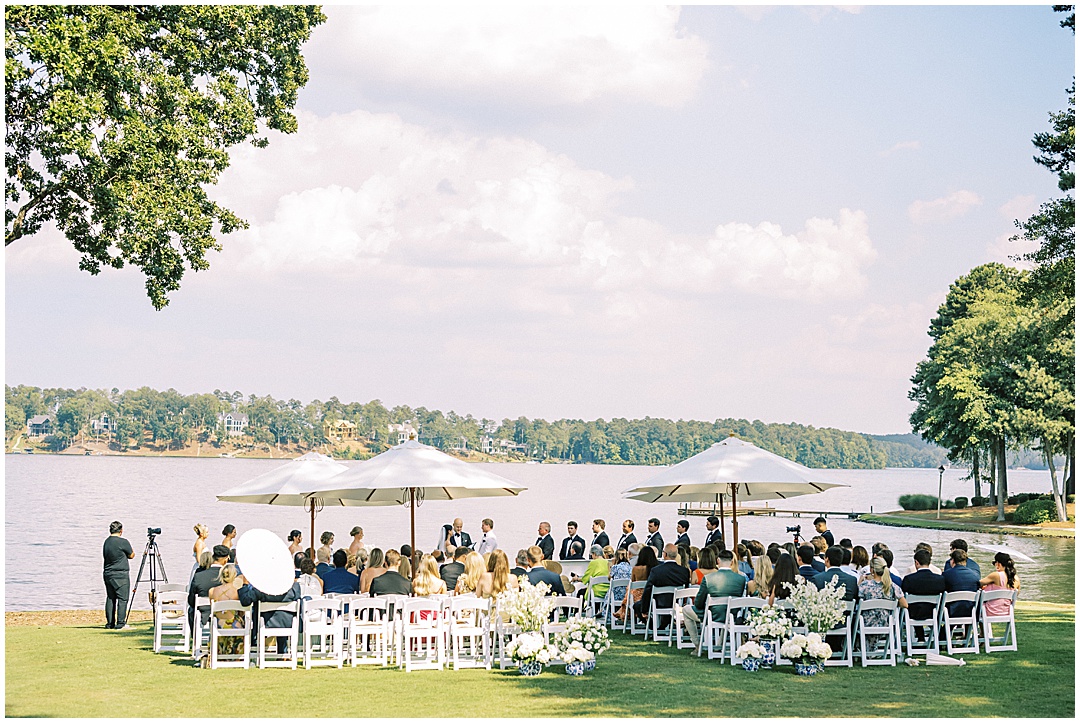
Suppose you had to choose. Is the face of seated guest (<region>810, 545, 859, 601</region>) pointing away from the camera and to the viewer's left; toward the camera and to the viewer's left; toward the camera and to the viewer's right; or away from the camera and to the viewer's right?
away from the camera and to the viewer's left

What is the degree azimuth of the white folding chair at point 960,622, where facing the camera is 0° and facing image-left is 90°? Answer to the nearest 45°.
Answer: approximately 180°

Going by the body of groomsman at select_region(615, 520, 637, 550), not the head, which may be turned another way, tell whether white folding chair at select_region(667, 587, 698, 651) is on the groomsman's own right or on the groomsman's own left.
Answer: on the groomsman's own left

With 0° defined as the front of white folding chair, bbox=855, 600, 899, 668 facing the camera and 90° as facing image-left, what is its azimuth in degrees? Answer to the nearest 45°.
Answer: approximately 180°

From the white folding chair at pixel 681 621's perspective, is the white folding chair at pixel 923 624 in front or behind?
behind

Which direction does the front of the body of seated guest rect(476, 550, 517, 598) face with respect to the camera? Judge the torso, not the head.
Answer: away from the camera

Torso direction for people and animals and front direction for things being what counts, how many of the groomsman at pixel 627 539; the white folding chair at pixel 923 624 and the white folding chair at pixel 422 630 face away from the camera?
2

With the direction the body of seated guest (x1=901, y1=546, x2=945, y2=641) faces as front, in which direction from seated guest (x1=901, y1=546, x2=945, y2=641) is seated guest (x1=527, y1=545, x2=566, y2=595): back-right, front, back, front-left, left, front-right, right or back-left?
left

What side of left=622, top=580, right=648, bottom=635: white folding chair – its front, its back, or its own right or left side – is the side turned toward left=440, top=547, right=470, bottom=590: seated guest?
left

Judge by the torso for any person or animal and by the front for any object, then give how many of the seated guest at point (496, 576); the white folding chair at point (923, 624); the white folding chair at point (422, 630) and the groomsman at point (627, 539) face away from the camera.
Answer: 3

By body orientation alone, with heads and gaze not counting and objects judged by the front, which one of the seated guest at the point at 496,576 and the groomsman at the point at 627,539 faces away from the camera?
the seated guest

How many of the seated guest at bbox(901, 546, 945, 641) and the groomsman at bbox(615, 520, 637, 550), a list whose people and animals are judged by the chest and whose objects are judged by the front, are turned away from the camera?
1

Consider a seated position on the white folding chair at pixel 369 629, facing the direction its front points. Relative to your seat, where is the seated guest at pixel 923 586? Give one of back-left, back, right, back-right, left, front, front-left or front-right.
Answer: right

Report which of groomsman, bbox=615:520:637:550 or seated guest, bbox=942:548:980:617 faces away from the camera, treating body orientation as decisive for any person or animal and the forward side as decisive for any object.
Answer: the seated guest

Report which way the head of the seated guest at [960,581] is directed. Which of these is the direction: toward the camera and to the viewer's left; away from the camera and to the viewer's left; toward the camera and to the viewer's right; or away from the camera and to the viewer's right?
away from the camera and to the viewer's left

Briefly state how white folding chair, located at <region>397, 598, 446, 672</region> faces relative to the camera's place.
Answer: facing away from the viewer

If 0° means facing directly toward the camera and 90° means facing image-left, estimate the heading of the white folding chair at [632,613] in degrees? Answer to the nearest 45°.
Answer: approximately 135°

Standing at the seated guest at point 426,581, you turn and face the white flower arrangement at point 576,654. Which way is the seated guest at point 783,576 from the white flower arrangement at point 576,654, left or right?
left

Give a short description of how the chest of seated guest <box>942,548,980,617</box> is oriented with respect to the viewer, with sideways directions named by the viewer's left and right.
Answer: facing away from the viewer

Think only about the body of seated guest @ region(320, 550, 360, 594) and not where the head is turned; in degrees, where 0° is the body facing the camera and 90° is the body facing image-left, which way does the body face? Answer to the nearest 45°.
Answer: approximately 180°

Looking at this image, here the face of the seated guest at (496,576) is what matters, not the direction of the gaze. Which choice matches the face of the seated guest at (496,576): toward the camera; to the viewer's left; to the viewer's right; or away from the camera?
away from the camera
